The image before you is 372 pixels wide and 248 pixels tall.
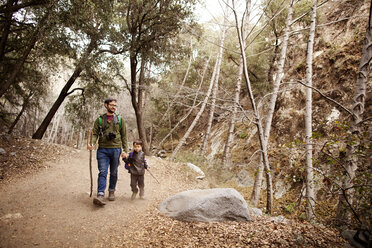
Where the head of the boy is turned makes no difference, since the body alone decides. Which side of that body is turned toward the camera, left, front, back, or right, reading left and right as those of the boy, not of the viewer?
front

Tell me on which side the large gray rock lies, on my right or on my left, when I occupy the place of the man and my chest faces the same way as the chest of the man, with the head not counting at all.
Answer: on my left

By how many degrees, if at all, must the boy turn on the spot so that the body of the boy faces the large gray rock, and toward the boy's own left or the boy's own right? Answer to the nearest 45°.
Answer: approximately 45° to the boy's own left

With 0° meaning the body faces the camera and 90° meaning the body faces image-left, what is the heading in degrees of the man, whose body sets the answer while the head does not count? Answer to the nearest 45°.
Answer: approximately 0°

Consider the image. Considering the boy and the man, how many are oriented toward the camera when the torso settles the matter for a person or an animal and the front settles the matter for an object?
2

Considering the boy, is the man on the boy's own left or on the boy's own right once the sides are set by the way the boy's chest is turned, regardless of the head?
on the boy's own right
